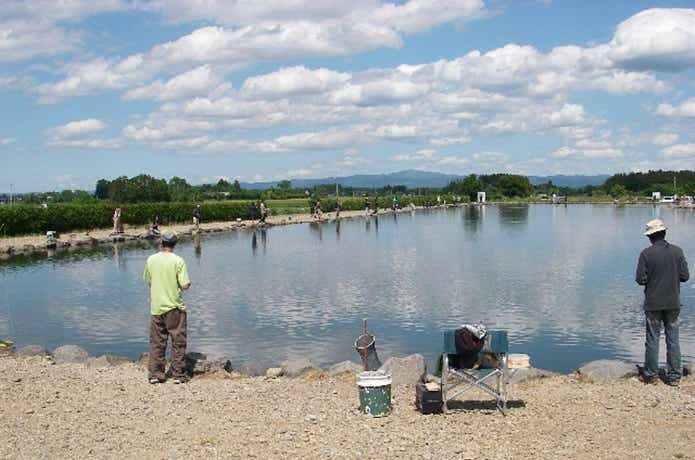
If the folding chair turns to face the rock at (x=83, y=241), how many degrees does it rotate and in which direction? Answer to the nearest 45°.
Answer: approximately 45° to its left

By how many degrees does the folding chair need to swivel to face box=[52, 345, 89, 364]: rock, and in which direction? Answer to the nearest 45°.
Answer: approximately 90° to its left

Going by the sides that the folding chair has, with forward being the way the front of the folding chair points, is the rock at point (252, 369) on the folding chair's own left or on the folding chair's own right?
on the folding chair's own left

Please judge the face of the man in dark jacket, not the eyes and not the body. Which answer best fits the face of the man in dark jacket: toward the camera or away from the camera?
away from the camera

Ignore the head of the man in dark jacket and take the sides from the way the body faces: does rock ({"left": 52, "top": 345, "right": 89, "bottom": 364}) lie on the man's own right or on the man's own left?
on the man's own left

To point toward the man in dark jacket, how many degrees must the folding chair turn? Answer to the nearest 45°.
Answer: approximately 45° to its right

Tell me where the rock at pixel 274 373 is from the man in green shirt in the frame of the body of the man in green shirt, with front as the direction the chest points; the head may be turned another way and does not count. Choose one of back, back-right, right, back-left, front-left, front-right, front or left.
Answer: right

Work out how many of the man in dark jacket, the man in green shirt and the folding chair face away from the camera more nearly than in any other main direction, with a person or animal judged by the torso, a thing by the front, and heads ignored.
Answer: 3

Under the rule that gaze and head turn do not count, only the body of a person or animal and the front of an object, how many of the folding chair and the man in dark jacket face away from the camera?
2

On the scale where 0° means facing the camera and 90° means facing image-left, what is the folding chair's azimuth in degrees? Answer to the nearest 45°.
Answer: approximately 180°

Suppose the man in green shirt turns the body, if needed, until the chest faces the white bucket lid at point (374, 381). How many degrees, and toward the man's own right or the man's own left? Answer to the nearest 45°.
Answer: approximately 135° to the man's own right

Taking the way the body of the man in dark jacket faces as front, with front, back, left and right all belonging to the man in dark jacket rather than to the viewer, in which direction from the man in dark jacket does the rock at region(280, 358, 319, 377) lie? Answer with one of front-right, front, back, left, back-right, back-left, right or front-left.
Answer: left

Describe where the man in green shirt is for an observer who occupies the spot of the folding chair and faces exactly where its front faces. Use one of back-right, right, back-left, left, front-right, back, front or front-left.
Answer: left

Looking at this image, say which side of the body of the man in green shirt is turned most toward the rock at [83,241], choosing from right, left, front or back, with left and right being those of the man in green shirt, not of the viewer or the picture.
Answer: front

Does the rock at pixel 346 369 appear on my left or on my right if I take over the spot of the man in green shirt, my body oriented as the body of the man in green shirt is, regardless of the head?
on my right

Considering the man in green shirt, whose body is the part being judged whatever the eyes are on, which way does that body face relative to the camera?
away from the camera

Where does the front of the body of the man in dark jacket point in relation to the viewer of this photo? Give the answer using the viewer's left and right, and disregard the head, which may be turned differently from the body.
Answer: facing away from the viewer

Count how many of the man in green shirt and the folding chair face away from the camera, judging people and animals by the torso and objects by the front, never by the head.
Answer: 2
